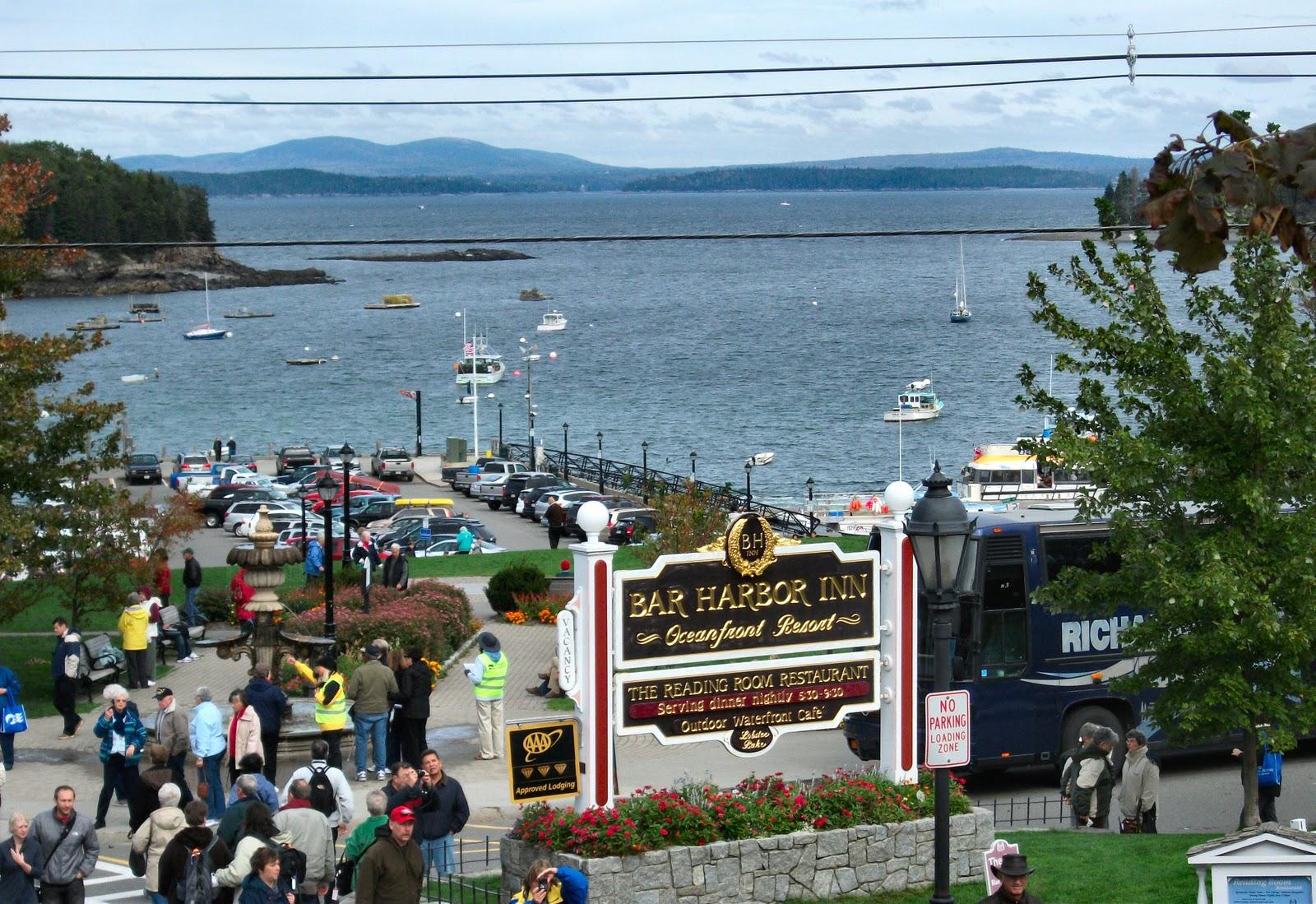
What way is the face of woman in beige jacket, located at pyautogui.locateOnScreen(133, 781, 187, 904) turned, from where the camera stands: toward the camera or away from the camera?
away from the camera

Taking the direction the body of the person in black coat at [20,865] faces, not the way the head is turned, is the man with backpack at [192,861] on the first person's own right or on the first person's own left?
on the first person's own left

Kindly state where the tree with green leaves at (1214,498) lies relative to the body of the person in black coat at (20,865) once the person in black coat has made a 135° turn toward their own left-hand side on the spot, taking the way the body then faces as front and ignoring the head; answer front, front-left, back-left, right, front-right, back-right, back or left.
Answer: front-right

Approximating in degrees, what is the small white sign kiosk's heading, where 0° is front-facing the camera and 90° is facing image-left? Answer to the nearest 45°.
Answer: approximately 0°

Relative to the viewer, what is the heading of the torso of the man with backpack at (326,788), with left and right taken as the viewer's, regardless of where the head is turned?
facing away from the viewer

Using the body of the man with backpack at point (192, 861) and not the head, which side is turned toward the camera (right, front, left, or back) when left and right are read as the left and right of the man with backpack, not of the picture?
back

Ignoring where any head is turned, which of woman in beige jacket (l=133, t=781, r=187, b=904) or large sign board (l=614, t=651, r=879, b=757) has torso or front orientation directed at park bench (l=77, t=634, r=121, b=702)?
the woman in beige jacket

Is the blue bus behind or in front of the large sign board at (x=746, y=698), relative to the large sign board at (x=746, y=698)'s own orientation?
behind

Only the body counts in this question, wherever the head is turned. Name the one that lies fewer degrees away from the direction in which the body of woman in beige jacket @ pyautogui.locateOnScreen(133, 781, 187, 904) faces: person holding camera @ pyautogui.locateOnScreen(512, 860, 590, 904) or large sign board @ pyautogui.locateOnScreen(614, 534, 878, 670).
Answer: the large sign board

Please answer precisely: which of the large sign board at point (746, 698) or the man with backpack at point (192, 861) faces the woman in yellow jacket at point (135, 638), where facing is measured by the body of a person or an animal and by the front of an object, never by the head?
the man with backpack

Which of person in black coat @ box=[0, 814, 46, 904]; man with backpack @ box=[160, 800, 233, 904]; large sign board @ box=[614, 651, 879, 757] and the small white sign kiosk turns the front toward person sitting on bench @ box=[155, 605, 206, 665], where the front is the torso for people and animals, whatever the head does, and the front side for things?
the man with backpack

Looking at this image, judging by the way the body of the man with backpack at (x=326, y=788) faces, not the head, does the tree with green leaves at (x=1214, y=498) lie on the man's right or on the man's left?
on the man's right

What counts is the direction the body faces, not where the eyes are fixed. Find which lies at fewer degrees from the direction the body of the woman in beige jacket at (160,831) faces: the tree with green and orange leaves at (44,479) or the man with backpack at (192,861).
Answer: the tree with green and orange leaves

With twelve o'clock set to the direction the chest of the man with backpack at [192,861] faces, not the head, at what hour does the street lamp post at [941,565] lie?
The street lamp post is roughly at 4 o'clock from the man with backpack.

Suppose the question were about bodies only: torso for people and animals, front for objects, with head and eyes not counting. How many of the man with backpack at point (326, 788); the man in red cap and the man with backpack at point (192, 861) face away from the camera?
2
